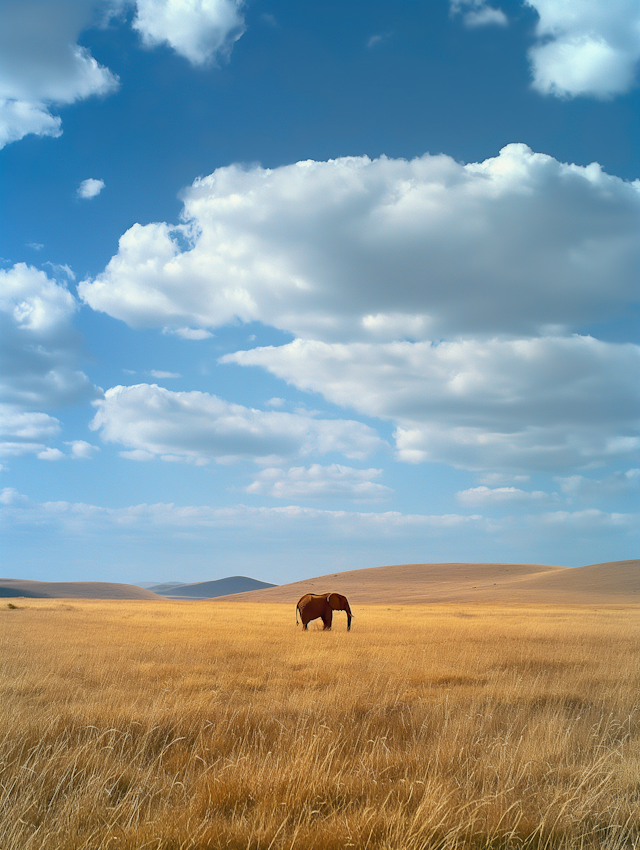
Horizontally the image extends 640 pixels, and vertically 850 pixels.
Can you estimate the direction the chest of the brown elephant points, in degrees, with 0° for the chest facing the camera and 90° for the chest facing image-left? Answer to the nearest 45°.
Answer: approximately 270°
